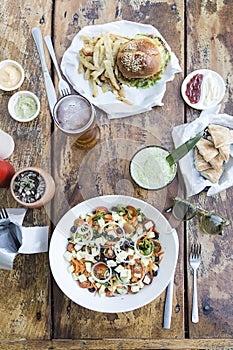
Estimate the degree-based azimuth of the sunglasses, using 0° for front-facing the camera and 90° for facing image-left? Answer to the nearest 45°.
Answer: approximately 45°
